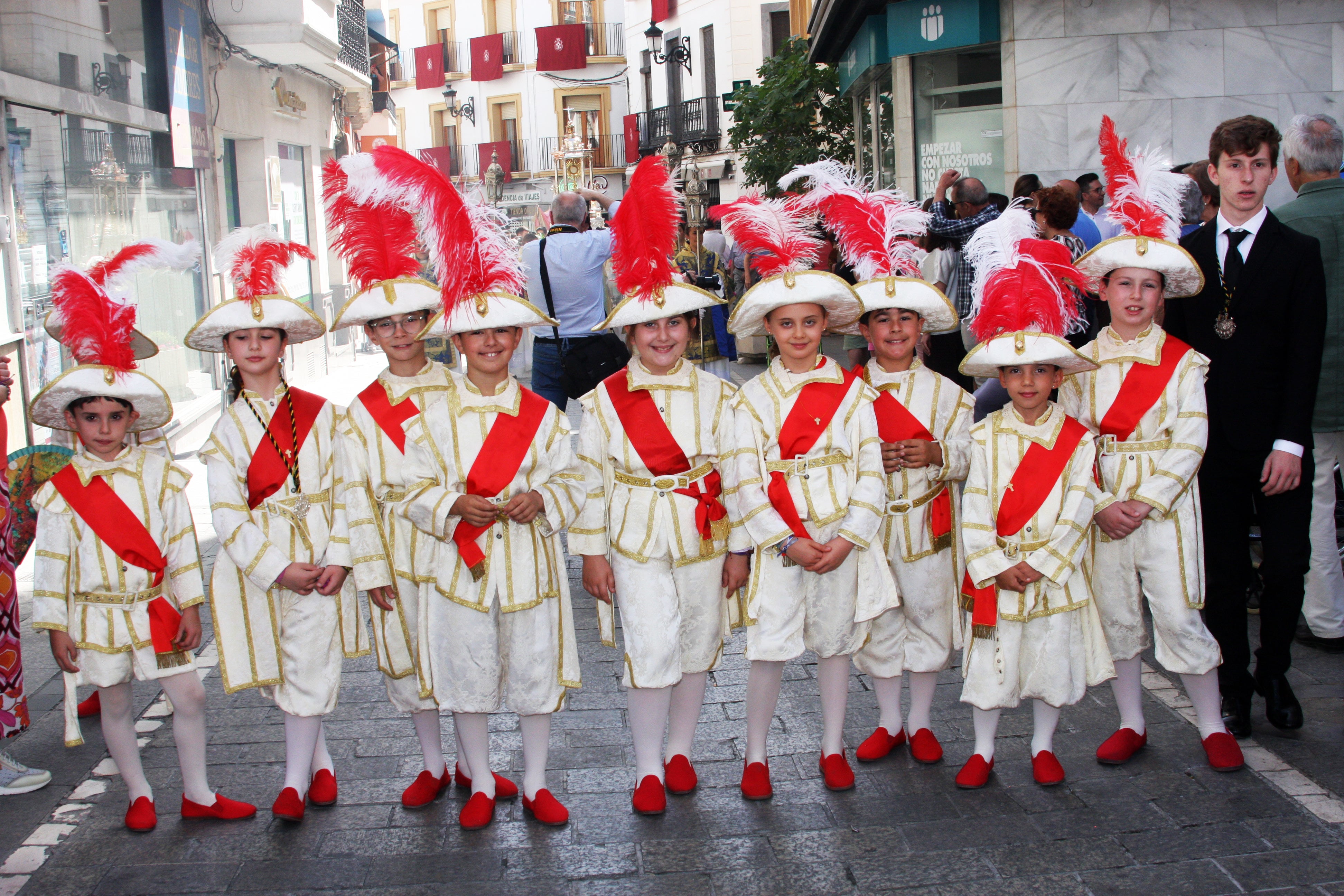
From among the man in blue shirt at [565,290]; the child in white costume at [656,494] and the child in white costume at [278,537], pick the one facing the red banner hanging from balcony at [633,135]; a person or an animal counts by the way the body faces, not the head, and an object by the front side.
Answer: the man in blue shirt

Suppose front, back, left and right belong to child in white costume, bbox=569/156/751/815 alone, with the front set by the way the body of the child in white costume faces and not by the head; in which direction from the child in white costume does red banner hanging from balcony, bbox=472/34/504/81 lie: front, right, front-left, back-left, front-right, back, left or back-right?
back

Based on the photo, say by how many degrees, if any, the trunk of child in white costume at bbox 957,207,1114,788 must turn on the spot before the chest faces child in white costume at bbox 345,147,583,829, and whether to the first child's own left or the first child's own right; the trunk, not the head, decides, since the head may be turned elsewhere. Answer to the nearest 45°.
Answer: approximately 90° to the first child's own right

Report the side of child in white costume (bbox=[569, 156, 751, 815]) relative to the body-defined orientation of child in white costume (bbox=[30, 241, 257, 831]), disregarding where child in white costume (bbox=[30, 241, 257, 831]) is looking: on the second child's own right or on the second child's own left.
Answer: on the second child's own left

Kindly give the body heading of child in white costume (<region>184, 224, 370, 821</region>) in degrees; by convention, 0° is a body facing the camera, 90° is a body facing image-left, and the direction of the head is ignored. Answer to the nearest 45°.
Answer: approximately 0°

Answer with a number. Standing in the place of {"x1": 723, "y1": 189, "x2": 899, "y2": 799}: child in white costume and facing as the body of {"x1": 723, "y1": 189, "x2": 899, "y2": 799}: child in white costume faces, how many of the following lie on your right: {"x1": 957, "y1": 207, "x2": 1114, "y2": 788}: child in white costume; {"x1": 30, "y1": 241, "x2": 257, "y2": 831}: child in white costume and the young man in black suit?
1

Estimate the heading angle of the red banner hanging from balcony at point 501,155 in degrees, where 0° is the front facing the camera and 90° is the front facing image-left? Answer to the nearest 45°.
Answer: approximately 0°

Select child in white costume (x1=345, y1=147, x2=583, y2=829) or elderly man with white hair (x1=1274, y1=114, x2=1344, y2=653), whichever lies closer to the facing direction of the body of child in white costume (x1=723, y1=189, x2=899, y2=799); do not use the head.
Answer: the child in white costume

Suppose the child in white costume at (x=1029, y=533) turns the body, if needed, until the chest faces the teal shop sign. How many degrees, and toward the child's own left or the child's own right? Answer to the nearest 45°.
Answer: approximately 180°

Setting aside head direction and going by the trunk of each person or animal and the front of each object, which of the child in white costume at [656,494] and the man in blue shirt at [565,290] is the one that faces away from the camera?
the man in blue shirt
